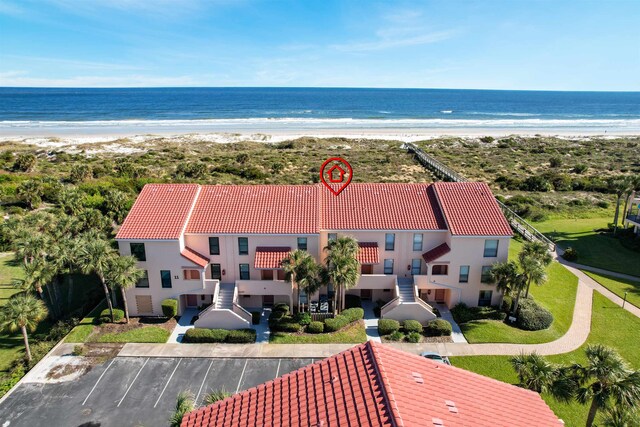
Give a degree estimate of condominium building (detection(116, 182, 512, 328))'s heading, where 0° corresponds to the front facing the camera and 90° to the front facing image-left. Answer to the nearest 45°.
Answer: approximately 0°

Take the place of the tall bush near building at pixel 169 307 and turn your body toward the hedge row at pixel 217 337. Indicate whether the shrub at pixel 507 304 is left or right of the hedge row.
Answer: left

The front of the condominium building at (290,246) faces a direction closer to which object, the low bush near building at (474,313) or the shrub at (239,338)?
the shrub

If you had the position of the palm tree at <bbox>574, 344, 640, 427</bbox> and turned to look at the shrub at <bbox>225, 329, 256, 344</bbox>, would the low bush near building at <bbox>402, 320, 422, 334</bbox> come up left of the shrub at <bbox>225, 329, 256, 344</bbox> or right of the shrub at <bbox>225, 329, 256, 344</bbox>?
right

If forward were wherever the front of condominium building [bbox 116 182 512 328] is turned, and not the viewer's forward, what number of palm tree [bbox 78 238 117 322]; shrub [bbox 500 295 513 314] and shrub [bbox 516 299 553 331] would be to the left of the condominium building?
2

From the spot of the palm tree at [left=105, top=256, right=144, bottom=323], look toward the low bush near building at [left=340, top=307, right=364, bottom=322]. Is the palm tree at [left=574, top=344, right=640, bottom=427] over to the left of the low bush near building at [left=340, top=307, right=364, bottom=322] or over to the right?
right

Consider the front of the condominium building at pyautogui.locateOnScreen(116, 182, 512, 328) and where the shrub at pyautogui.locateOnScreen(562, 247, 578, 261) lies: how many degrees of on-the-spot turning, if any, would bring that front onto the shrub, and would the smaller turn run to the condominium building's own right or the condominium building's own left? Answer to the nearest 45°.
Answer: approximately 90° to the condominium building's own left

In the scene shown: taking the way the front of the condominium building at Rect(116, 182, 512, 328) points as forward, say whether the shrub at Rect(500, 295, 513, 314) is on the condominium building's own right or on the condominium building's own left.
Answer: on the condominium building's own left

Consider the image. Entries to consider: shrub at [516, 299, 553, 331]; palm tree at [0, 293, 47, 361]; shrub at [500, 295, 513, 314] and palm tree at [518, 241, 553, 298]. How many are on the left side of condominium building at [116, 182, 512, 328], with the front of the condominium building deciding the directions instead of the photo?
3

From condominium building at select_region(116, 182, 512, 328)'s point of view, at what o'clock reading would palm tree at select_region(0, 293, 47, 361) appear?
The palm tree is roughly at 2 o'clock from the condominium building.

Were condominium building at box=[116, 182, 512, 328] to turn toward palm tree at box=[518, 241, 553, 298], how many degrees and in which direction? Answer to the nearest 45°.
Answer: approximately 90° to its left
